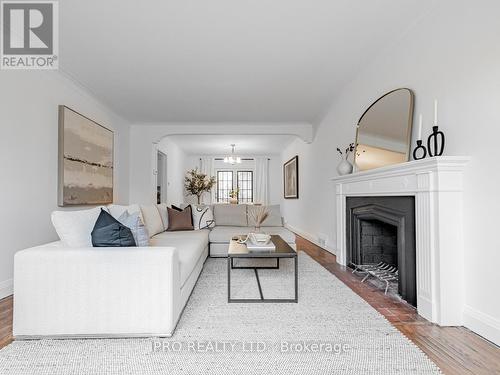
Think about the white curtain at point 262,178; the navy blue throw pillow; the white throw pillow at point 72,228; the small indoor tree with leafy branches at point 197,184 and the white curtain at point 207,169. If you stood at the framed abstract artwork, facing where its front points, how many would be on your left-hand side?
3

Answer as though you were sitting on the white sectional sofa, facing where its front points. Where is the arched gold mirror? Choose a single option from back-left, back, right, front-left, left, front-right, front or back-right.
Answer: front

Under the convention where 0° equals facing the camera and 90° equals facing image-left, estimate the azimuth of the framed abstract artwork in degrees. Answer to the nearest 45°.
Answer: approximately 315°

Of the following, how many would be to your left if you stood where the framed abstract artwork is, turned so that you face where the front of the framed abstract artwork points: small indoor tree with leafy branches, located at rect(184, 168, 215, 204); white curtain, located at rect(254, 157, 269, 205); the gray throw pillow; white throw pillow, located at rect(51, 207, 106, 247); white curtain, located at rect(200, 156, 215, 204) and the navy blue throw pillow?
3

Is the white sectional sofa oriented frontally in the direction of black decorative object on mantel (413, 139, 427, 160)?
yes

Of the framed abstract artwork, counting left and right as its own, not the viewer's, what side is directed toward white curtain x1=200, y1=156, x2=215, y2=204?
left

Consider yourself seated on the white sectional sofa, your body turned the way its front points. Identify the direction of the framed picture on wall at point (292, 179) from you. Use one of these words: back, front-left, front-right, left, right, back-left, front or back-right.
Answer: front-left

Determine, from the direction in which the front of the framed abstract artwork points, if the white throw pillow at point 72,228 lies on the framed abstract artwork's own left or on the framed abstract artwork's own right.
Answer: on the framed abstract artwork's own right

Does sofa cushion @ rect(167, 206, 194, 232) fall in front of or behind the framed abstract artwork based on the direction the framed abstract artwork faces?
in front

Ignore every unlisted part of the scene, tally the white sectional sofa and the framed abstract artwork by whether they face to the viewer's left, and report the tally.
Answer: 0

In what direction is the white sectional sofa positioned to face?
to the viewer's right

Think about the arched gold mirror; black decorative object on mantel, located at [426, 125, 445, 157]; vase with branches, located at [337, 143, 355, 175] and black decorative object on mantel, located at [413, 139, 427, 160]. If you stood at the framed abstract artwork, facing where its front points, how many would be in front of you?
4

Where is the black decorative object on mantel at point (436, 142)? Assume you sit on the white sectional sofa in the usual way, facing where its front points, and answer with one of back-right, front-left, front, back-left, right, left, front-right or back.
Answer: front
